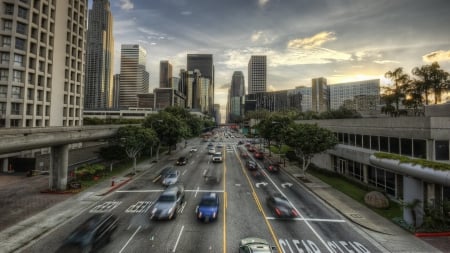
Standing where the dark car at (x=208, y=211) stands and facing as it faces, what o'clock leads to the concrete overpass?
The concrete overpass is roughly at 4 o'clock from the dark car.

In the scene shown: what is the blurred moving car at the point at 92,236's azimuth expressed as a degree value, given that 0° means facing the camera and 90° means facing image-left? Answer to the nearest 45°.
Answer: approximately 45°

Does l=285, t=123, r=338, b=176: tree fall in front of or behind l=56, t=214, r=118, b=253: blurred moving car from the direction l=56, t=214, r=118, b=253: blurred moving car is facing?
behind

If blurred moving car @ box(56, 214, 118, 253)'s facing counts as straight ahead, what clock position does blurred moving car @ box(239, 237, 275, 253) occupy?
blurred moving car @ box(239, 237, 275, 253) is roughly at 9 o'clock from blurred moving car @ box(56, 214, 118, 253).

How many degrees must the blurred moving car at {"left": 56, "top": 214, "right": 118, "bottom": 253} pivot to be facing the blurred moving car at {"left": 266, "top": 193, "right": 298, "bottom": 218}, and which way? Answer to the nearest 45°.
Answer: approximately 135° to its left
